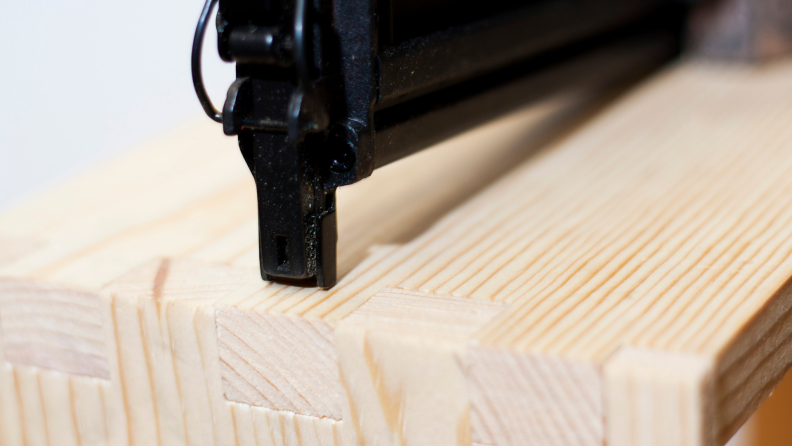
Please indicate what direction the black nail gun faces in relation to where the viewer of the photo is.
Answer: facing the viewer and to the left of the viewer
